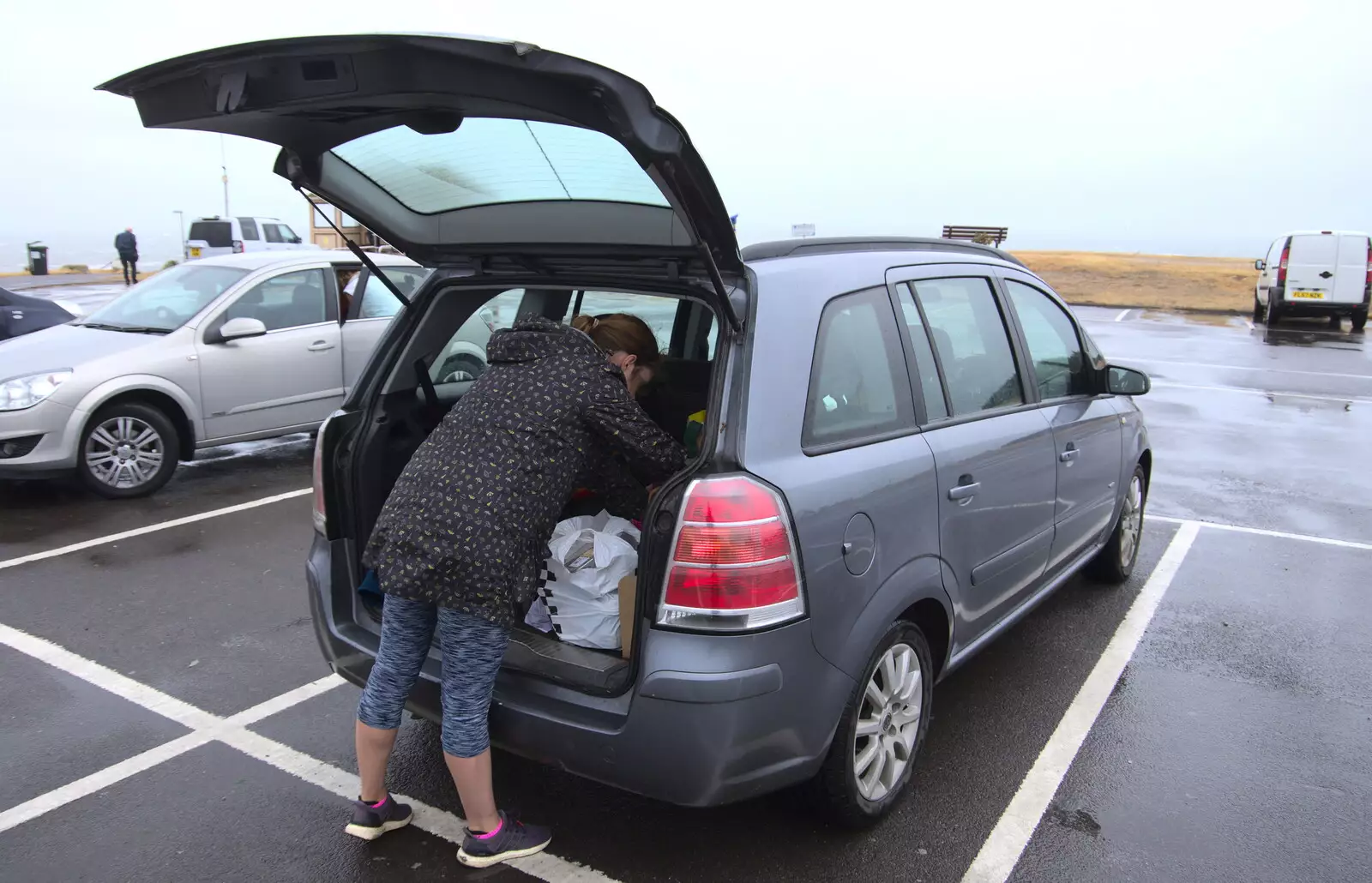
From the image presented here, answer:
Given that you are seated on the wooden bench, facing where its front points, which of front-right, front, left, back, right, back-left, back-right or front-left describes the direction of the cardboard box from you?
back

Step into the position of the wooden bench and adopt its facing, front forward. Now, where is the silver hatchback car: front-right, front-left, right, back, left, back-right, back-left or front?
back

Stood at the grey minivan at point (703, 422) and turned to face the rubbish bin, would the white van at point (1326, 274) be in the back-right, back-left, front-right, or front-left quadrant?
front-right

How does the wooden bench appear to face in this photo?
away from the camera

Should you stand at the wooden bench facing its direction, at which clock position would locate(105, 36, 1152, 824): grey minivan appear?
The grey minivan is roughly at 6 o'clock from the wooden bench.

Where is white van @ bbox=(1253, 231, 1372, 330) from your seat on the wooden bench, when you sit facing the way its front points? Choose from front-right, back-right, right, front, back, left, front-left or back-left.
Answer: back-right

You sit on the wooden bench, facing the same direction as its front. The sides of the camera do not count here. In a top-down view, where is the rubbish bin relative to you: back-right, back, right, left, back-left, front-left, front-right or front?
left

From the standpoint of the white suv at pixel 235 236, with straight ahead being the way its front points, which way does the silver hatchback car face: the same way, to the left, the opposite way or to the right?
the opposite way

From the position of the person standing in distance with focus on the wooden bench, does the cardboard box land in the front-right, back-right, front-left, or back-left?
front-right

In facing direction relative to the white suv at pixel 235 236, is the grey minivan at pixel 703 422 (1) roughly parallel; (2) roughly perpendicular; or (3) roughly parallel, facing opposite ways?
roughly parallel

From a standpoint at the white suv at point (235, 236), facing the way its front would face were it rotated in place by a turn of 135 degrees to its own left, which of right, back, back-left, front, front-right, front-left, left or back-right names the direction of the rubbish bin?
front-right

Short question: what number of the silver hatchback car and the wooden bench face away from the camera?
1

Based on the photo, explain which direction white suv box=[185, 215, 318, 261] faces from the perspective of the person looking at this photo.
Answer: facing away from the viewer and to the right of the viewer

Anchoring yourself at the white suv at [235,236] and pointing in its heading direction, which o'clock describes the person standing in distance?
The person standing in distance is roughly at 8 o'clock from the white suv.

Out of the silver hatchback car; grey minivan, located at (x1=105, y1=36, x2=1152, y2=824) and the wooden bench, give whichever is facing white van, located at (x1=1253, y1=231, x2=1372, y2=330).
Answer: the grey minivan

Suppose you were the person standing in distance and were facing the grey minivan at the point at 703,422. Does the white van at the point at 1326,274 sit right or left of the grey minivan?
left

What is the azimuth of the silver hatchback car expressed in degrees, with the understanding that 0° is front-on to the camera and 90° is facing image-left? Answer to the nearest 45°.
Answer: approximately 45°

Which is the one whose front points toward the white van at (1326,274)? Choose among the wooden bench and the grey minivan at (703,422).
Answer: the grey minivan
